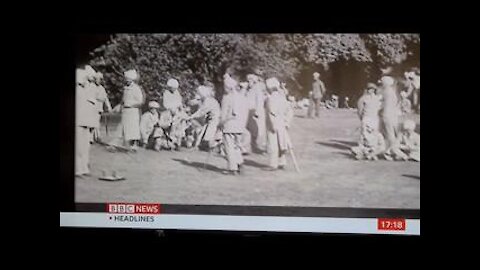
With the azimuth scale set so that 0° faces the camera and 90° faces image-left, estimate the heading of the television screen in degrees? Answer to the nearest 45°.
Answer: approximately 0°
